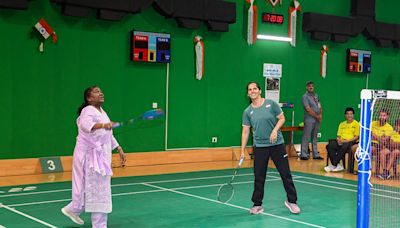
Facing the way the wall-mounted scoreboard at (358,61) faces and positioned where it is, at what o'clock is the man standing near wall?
The man standing near wall is roughly at 1 o'clock from the wall-mounted scoreboard.

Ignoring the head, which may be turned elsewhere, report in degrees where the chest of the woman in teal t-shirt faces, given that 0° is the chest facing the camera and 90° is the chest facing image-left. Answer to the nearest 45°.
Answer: approximately 0°

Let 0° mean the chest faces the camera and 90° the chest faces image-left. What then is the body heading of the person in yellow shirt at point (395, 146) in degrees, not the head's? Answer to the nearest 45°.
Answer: approximately 45°

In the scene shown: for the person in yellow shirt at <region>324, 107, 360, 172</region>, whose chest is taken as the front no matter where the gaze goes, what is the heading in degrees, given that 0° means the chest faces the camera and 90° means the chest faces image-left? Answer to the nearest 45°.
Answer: approximately 45°

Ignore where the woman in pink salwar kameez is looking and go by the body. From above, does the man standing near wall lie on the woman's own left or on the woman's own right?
on the woman's own left

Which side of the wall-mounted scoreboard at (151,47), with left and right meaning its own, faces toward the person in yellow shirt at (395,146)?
left

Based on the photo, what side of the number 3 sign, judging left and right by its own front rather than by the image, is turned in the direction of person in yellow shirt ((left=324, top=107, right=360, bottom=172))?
left

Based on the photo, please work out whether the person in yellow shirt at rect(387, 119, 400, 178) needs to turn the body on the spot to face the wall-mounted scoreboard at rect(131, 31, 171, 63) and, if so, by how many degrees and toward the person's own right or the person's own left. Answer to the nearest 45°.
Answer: approximately 45° to the person's own right
